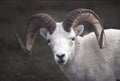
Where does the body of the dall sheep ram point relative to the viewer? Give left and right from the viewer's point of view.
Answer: facing the viewer and to the left of the viewer
